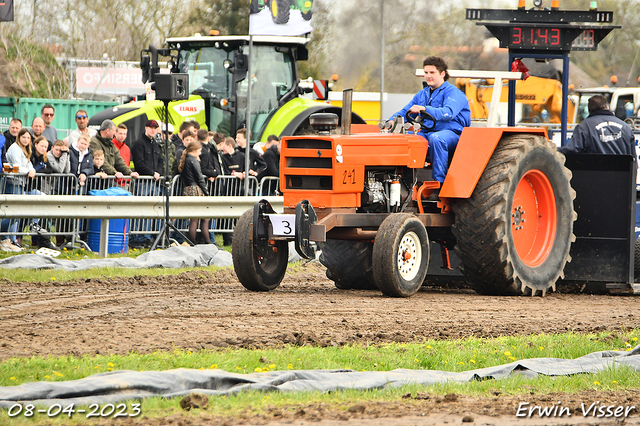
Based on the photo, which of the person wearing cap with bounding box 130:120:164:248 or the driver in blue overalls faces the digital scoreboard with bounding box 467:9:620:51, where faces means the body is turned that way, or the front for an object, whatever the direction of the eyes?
the person wearing cap

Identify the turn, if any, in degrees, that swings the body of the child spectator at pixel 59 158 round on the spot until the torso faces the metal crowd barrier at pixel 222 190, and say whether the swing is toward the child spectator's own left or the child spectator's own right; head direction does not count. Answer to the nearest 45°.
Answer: approximately 45° to the child spectator's own left

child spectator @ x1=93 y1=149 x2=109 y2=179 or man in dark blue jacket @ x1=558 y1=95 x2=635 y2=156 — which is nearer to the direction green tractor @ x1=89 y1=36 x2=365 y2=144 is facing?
the child spectator

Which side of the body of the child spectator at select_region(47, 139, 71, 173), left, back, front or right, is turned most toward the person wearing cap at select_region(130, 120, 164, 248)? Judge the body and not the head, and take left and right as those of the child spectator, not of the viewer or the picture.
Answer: left

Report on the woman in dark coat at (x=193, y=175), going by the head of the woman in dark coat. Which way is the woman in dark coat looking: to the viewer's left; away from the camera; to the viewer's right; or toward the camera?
to the viewer's right

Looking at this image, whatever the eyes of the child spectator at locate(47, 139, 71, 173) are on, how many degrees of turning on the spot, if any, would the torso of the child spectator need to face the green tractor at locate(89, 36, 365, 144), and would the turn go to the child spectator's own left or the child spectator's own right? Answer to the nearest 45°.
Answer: approximately 90° to the child spectator's own left

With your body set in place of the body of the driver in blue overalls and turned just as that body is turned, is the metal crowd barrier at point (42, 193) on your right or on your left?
on your right

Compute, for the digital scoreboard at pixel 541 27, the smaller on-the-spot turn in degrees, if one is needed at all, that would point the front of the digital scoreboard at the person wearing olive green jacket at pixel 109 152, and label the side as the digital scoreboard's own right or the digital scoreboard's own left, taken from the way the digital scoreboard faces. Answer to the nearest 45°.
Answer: approximately 90° to the digital scoreboard's own right
